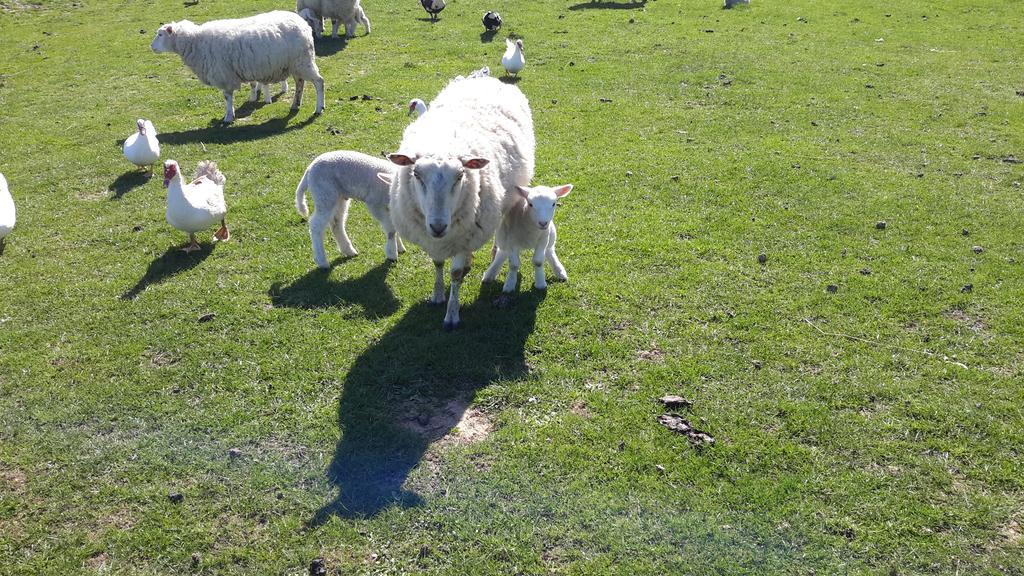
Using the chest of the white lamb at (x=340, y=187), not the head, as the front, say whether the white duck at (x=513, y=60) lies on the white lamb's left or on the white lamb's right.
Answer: on the white lamb's left

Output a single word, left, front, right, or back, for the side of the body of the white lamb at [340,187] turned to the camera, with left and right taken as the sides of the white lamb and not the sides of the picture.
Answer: right

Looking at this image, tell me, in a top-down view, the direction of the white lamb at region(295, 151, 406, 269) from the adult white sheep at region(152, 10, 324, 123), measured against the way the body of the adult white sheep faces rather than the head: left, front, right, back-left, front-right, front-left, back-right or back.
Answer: left

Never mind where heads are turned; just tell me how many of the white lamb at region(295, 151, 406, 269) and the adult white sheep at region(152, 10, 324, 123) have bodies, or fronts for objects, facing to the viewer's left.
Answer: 1

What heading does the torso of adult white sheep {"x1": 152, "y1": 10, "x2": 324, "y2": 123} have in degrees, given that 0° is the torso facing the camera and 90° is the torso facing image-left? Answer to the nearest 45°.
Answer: approximately 90°

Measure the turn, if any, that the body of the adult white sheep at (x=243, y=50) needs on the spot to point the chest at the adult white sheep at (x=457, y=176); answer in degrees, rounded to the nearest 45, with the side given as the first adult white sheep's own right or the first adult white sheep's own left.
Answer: approximately 90° to the first adult white sheep's own left

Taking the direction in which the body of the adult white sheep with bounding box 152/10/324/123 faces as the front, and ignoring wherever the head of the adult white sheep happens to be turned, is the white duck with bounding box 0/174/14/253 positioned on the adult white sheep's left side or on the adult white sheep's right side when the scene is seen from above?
on the adult white sheep's left side

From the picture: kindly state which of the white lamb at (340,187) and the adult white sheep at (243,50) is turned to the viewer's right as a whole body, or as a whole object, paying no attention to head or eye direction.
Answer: the white lamb

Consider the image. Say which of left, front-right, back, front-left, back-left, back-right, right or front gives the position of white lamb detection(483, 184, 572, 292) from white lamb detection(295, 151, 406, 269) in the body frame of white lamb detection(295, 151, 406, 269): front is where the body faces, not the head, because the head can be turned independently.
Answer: front-right

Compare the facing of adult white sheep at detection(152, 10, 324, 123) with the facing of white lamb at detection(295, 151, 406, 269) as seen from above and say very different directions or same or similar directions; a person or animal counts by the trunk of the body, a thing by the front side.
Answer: very different directions

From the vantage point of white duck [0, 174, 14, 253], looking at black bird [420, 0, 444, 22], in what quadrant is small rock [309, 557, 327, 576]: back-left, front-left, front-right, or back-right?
back-right

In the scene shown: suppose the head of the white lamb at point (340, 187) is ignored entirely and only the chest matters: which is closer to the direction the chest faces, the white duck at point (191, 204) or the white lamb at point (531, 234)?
the white lamb

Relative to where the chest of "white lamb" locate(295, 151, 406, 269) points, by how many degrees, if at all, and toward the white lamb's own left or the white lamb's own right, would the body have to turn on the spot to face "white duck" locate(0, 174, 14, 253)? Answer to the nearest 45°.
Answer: approximately 180°

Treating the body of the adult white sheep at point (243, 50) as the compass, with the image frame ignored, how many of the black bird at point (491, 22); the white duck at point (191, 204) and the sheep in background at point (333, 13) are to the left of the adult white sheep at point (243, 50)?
1
